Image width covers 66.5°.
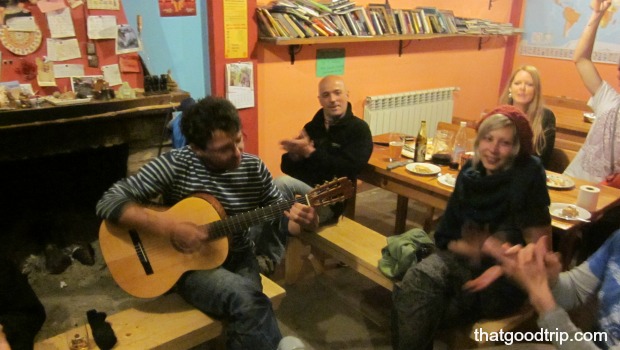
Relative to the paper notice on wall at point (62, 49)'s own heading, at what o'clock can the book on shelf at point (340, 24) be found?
The book on shelf is roughly at 9 o'clock from the paper notice on wall.

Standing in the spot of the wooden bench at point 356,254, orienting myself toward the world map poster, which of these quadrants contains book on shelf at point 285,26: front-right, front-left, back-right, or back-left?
front-left

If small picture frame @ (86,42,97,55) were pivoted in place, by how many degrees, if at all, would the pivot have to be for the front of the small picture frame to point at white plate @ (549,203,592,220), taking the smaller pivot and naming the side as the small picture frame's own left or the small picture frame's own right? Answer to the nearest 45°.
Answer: approximately 45° to the small picture frame's own left

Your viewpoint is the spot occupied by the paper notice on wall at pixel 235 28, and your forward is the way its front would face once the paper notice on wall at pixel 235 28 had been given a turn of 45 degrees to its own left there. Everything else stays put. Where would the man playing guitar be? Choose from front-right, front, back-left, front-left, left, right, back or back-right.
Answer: front-right

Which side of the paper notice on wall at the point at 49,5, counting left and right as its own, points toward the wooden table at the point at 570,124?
left

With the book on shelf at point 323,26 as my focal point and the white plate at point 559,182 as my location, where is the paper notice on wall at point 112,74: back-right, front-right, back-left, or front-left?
front-left

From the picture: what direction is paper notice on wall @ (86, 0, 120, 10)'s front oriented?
toward the camera

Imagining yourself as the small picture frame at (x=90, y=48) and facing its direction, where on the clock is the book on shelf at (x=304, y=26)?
The book on shelf is roughly at 9 o'clock from the small picture frame.

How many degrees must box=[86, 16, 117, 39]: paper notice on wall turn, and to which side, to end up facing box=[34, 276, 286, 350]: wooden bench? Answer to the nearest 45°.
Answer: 0° — it already faces it

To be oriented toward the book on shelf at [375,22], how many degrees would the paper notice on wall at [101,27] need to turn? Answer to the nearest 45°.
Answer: approximately 90° to its left

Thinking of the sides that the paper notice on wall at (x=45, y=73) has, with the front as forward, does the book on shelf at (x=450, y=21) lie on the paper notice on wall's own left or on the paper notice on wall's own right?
on the paper notice on wall's own left

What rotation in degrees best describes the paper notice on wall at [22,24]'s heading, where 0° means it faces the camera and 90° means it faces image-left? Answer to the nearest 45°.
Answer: approximately 0°

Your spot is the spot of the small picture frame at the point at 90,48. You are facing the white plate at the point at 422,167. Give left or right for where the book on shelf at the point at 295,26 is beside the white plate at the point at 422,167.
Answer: left

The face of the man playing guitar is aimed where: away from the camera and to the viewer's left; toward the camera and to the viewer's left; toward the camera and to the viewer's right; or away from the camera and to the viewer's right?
toward the camera and to the viewer's right

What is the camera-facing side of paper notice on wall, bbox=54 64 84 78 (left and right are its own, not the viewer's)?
front
